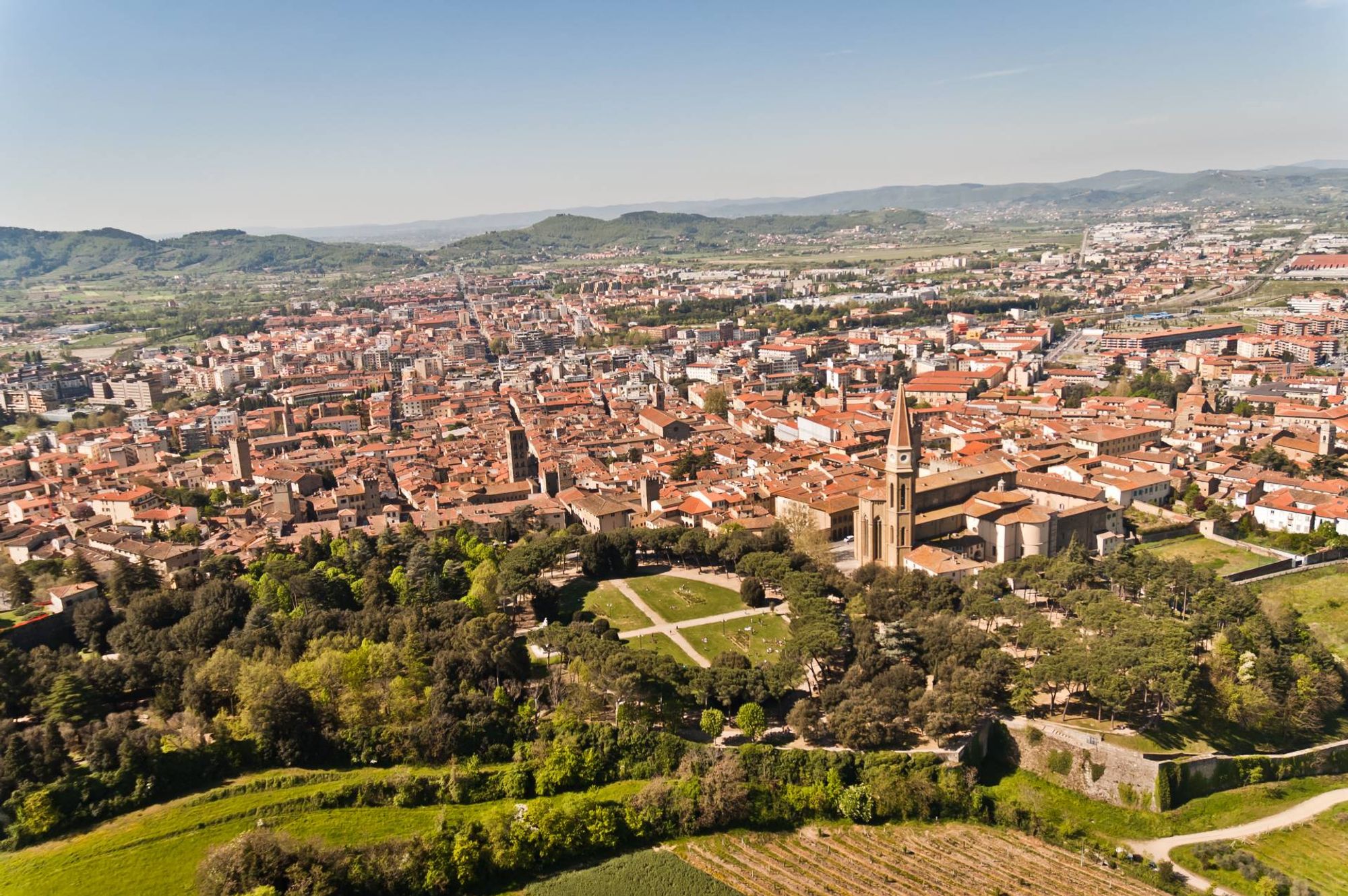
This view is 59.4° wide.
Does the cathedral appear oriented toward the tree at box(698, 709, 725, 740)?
no

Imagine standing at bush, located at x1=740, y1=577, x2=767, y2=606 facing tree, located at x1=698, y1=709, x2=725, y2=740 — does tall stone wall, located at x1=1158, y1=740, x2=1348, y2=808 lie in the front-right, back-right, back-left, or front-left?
front-left

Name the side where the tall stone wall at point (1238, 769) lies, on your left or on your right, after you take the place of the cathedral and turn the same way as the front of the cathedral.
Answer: on your right

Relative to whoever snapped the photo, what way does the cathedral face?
facing away from the viewer and to the right of the viewer

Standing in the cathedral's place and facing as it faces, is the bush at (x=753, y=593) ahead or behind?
behind

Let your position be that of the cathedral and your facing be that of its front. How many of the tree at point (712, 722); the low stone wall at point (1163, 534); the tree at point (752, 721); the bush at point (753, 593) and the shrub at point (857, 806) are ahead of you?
1

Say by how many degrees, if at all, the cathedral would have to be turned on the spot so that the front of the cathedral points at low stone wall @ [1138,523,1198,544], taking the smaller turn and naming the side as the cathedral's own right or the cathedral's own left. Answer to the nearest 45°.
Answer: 0° — it already faces it

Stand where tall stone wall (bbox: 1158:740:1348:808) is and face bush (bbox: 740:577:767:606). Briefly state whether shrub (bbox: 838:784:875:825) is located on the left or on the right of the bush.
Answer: left

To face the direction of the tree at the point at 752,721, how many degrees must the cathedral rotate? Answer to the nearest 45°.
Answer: approximately 135° to its right

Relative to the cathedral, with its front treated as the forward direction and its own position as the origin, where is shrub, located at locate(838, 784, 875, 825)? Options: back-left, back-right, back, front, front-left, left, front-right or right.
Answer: back-right

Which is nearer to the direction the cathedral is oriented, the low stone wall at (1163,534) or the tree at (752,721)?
the low stone wall

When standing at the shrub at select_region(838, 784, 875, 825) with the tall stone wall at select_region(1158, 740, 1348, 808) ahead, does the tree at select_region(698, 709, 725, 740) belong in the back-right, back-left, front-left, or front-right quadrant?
back-left
